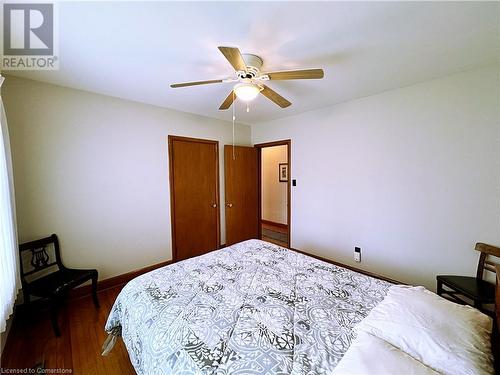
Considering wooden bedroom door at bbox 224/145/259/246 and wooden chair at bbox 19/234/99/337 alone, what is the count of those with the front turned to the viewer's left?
0

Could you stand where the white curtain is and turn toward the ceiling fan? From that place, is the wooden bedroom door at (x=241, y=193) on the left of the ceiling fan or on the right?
left

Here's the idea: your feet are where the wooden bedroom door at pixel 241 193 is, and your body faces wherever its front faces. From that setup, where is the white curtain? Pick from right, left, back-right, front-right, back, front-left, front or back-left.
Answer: right

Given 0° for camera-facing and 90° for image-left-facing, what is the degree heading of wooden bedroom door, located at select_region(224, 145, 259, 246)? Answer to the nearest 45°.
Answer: approximately 315°

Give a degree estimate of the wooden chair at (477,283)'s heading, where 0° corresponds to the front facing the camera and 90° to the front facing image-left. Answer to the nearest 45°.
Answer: approximately 45°

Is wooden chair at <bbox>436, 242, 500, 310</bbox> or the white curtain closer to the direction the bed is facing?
the white curtain

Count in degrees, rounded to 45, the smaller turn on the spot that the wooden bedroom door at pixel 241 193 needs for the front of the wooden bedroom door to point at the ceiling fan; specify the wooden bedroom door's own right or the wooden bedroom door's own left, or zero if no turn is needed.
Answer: approximately 45° to the wooden bedroom door's own right

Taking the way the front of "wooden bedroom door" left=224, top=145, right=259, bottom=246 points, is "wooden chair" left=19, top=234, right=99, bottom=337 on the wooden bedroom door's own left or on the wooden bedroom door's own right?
on the wooden bedroom door's own right

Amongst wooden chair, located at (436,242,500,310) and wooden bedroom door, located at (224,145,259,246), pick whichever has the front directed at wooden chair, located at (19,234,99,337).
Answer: wooden chair, located at (436,242,500,310)

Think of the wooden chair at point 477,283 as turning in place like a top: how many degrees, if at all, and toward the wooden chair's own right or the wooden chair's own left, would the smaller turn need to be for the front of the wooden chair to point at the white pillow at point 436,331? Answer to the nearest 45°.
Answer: approximately 45° to the wooden chair's own left

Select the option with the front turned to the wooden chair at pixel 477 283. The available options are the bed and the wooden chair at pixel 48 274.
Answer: the wooden chair at pixel 48 274

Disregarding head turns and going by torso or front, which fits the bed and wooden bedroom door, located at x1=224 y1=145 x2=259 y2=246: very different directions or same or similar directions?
very different directions

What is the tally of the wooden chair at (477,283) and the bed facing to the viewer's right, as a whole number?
0

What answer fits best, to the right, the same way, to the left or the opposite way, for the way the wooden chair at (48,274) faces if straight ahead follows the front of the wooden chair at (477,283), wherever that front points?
the opposite way
